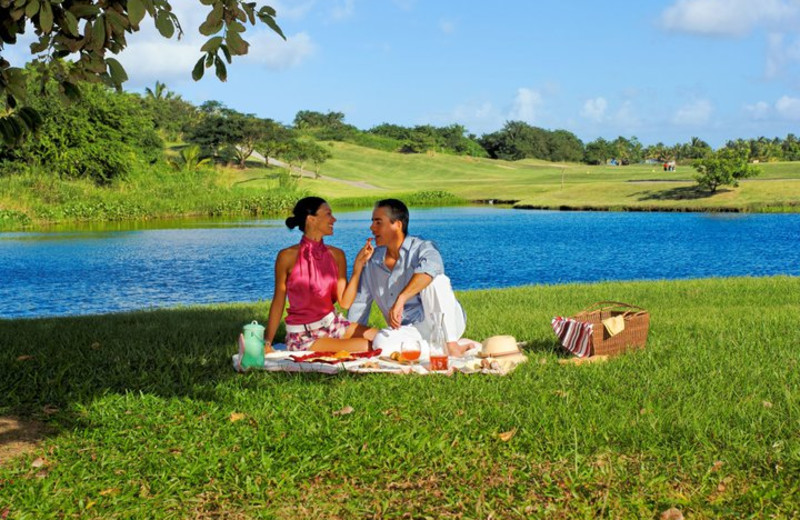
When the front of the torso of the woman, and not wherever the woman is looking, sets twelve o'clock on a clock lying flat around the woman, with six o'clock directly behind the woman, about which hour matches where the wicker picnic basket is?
The wicker picnic basket is roughly at 9 o'clock from the woman.

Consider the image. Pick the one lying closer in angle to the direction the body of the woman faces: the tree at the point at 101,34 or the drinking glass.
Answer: the drinking glass

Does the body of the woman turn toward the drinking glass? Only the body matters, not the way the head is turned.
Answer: yes

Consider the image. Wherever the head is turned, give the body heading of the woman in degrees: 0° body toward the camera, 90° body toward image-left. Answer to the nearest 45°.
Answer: approximately 315°

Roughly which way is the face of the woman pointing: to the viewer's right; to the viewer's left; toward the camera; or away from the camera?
to the viewer's right

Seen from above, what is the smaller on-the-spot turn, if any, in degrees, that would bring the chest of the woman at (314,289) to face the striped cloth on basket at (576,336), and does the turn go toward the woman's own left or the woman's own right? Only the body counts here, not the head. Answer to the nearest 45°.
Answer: approximately 45° to the woman's own left

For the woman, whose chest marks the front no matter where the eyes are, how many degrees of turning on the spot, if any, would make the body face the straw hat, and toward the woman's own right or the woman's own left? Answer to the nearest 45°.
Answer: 0° — they already face it
